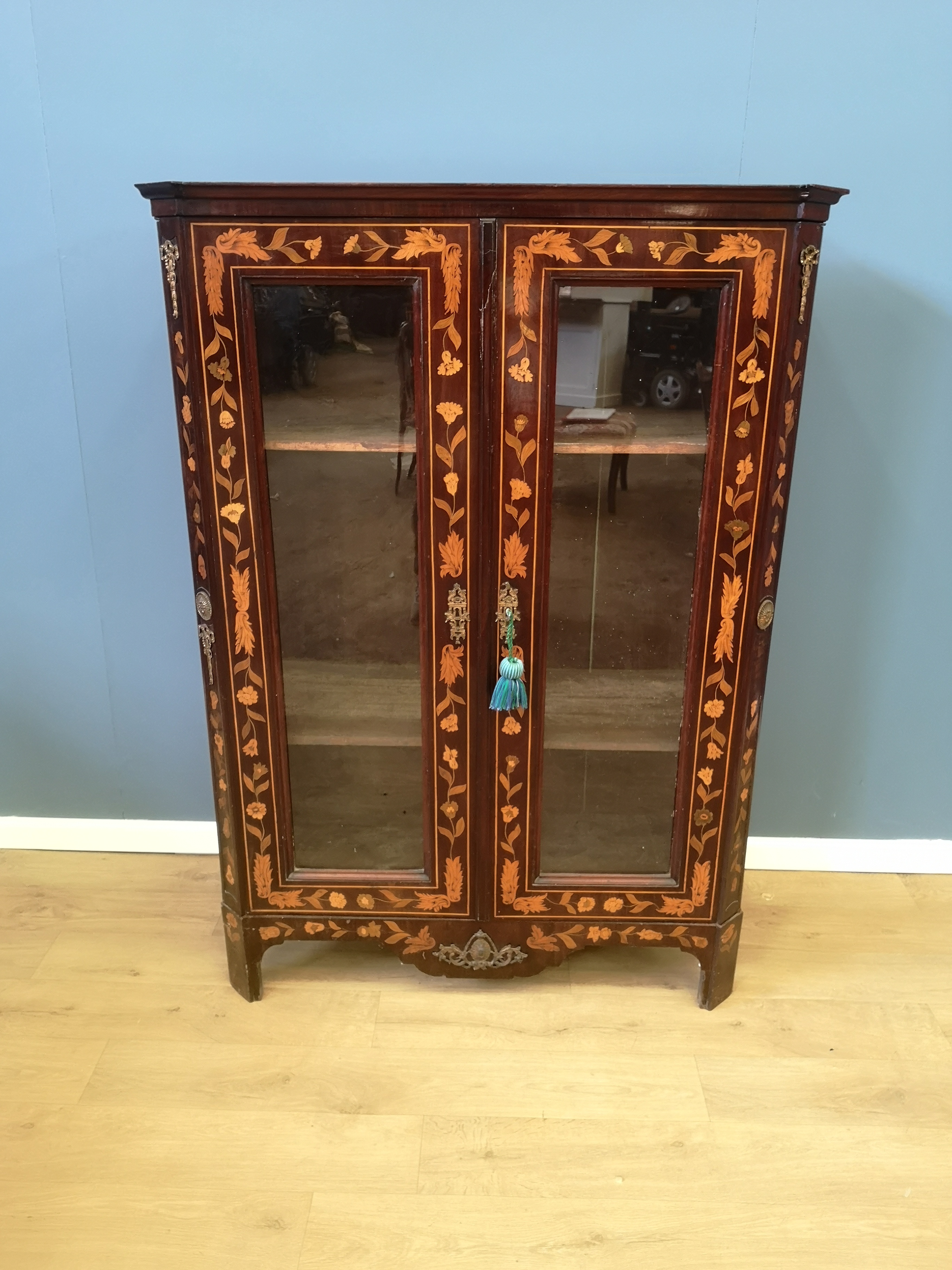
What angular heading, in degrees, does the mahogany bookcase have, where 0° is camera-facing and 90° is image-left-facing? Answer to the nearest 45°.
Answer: approximately 0°
